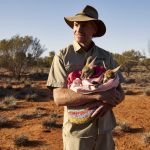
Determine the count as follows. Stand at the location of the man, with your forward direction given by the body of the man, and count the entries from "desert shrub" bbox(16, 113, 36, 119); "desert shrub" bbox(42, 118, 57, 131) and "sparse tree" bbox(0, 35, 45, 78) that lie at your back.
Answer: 3

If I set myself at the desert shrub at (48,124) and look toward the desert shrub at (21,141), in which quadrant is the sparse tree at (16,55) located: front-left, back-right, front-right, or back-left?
back-right

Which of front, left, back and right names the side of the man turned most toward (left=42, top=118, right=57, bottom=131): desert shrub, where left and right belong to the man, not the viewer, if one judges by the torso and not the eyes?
back

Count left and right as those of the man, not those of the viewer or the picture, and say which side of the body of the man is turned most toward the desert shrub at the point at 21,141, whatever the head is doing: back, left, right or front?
back

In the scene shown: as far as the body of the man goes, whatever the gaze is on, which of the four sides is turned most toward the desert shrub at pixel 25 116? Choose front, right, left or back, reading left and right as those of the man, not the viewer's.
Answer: back

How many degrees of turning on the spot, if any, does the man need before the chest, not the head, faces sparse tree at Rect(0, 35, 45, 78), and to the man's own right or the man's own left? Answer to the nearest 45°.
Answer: approximately 180°

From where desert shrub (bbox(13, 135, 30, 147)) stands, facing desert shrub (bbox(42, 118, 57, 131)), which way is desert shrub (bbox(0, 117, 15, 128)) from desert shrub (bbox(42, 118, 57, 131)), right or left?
left

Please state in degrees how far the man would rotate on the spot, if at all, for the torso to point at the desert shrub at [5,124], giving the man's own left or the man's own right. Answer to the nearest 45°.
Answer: approximately 180°

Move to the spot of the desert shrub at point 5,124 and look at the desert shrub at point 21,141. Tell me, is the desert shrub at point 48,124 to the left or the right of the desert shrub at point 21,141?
left

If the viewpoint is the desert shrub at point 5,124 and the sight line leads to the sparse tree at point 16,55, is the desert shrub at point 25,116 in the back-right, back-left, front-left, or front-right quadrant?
front-right

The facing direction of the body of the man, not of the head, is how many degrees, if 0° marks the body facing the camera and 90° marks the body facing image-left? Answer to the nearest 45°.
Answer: approximately 0°
